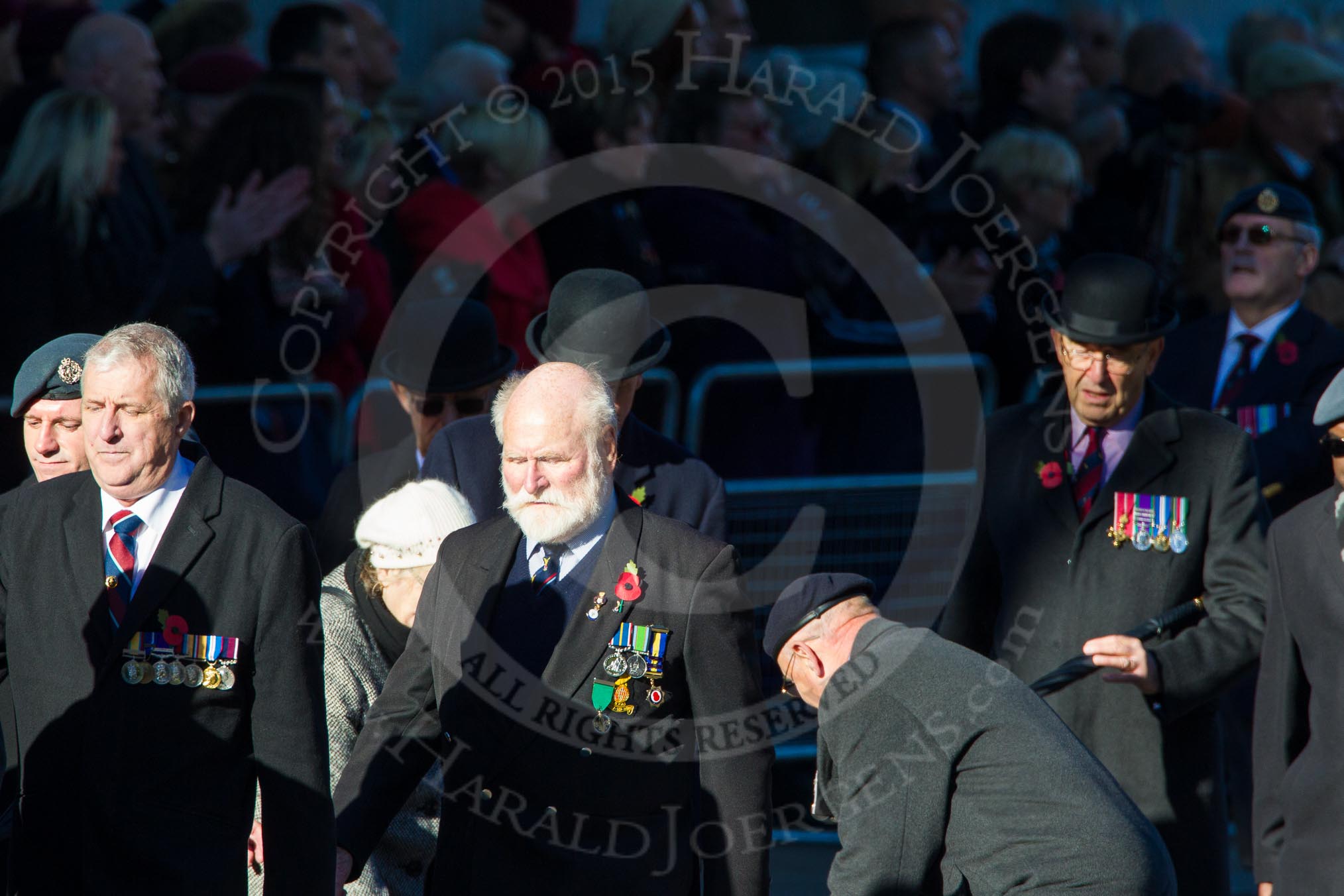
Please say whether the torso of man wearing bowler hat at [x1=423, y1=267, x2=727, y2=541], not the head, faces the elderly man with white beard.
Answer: yes

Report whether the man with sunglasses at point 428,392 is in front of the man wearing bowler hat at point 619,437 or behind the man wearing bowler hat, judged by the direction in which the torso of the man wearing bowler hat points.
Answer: behind

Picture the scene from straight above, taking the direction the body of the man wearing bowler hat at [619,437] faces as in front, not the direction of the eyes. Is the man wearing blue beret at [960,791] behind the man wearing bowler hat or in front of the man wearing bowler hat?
in front

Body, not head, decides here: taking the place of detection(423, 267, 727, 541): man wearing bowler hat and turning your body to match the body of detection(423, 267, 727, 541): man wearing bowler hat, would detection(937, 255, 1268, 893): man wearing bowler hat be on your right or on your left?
on your left

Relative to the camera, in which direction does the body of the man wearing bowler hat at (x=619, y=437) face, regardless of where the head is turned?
toward the camera

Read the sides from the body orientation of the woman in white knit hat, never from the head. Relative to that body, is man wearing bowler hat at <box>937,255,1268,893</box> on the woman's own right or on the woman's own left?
on the woman's own left

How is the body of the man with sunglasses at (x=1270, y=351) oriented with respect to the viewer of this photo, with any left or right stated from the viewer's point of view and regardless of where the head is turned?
facing the viewer and to the left of the viewer

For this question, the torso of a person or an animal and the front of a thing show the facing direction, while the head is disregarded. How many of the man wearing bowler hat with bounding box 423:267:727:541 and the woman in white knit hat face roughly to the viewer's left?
0

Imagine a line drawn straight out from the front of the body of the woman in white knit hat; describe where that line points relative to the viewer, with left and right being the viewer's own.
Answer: facing the viewer and to the right of the viewer

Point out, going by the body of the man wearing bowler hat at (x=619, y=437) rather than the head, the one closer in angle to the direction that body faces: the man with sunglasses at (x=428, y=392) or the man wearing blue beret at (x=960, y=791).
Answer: the man wearing blue beret

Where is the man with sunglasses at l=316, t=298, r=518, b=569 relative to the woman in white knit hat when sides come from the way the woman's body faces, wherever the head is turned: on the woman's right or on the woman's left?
on the woman's left

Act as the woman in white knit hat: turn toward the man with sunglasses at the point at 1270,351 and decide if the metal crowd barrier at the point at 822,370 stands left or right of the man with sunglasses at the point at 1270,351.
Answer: left

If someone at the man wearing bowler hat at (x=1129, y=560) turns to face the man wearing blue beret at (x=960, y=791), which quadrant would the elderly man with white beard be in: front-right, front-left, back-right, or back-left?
front-right

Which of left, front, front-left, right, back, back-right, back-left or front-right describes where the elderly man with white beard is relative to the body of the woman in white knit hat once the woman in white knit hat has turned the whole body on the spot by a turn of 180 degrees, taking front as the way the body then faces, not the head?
back
